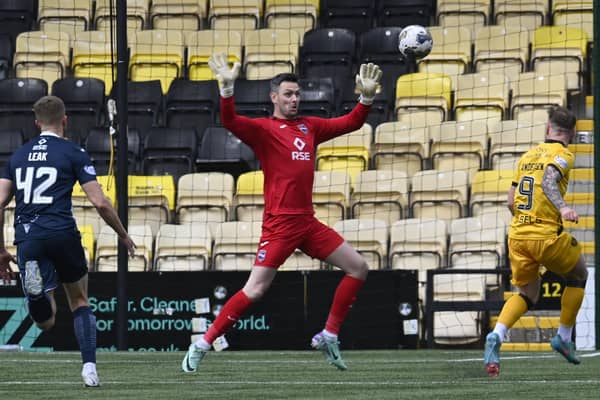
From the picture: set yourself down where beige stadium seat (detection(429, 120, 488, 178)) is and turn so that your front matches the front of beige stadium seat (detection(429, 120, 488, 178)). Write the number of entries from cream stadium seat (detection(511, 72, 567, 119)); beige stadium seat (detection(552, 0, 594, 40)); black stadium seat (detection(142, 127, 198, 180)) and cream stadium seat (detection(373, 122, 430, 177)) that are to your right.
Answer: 2

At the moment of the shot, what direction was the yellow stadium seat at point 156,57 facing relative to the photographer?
facing the viewer

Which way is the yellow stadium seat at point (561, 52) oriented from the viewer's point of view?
toward the camera

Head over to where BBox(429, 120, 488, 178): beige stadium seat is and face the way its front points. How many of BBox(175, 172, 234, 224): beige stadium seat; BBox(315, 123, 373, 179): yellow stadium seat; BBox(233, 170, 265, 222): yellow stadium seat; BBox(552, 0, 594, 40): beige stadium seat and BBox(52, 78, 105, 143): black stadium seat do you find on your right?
4

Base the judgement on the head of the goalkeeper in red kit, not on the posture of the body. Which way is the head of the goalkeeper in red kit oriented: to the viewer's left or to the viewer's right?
to the viewer's right

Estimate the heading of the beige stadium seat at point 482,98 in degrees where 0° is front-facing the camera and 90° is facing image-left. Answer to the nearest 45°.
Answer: approximately 0°

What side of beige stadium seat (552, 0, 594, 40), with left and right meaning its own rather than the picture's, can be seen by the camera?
front

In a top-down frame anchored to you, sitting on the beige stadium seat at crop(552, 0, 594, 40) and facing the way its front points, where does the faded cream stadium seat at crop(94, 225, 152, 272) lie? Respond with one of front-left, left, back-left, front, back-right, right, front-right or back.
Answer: front-right

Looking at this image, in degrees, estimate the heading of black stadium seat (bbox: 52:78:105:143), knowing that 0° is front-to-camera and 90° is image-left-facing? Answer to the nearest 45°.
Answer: approximately 0°

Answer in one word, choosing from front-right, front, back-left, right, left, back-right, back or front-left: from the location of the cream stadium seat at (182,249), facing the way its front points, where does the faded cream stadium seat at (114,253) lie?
right

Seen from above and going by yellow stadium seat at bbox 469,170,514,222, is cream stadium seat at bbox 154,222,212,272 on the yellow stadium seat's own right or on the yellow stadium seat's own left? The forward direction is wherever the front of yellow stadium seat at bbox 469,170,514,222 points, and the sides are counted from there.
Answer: on the yellow stadium seat's own right

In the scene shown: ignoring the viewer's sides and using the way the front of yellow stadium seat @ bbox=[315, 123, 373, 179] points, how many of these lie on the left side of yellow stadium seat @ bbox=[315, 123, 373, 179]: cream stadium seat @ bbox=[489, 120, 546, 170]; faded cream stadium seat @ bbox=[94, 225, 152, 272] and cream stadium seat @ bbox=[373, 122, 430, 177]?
2
